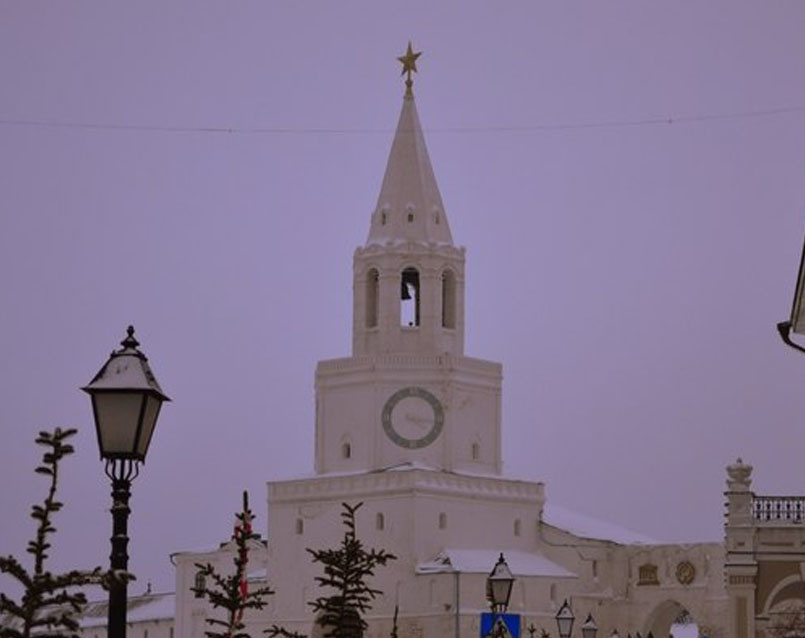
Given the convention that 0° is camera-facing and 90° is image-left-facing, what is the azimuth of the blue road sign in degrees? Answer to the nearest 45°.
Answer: approximately 0°
